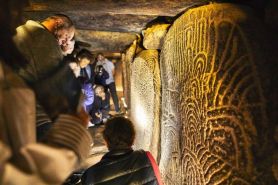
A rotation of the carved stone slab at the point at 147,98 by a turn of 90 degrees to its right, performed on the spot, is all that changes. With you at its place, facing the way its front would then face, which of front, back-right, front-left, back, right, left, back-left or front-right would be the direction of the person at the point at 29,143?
back-left

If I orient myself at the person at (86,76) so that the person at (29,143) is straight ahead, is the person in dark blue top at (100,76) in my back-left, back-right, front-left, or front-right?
back-left

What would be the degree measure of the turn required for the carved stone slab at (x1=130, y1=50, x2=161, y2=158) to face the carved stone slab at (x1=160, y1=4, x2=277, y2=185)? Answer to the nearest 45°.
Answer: approximately 45° to its left

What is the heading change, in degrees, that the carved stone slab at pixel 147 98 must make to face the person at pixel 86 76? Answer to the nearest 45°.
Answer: approximately 90° to its right

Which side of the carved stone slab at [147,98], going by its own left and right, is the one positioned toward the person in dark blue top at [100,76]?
right

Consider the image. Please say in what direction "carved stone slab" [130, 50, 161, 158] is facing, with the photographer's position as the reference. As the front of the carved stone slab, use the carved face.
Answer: facing the viewer and to the left of the viewer
